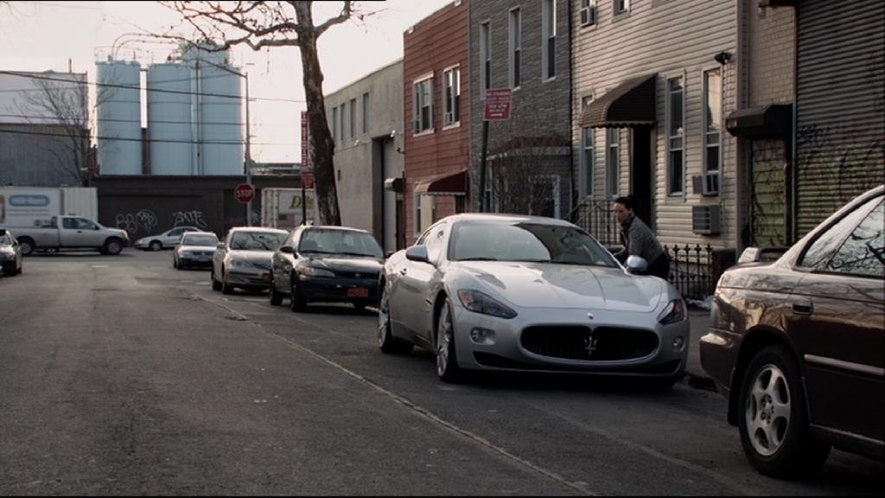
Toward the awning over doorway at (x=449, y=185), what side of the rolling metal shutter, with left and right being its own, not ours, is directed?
right

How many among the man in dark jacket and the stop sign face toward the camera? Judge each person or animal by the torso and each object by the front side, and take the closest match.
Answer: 1

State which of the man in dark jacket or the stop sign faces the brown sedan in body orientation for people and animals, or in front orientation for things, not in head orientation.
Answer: the stop sign

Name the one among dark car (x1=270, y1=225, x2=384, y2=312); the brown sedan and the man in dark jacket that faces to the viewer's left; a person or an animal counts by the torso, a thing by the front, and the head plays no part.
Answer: the man in dark jacket

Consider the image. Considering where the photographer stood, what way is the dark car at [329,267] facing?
facing the viewer and to the right of the viewer

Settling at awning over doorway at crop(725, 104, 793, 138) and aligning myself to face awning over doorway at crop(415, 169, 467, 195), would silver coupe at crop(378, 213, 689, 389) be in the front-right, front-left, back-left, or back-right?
back-left

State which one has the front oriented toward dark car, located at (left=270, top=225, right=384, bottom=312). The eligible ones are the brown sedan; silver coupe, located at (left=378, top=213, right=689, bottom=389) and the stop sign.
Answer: the stop sign

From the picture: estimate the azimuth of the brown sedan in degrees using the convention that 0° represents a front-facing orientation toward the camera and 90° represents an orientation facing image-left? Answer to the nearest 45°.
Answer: approximately 315°

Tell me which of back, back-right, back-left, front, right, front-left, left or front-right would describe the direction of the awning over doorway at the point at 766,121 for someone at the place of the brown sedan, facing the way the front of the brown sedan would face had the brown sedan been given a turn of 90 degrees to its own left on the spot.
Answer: front-left

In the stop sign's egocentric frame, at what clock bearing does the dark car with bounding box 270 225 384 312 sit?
The dark car is roughly at 12 o'clock from the stop sign.

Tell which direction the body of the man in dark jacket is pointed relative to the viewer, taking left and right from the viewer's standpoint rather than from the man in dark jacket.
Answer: facing to the left of the viewer

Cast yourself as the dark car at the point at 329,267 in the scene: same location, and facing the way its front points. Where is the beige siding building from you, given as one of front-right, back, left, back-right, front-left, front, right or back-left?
front-left

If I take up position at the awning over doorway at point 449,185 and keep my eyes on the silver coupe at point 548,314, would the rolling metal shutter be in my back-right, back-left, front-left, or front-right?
front-left

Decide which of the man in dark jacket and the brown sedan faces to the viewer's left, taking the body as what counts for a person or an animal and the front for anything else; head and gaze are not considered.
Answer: the man in dark jacket

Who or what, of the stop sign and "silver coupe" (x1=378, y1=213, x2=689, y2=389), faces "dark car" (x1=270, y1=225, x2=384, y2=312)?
the stop sign

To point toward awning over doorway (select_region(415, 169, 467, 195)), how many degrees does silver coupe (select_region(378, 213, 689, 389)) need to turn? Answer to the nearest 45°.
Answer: approximately 135° to its left

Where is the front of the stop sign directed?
toward the camera

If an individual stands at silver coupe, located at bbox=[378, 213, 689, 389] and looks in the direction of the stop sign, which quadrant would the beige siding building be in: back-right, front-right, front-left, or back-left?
front-right
